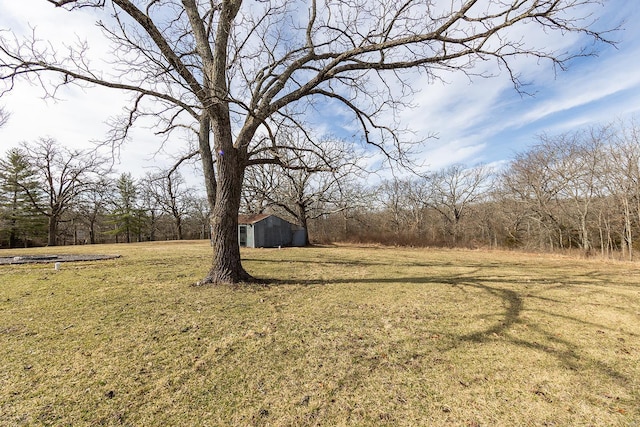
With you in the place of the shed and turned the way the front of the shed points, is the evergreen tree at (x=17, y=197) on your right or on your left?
on your right

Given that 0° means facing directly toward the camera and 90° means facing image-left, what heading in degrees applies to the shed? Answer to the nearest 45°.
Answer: approximately 45°

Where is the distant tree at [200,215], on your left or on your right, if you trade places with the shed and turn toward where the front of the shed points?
on your right

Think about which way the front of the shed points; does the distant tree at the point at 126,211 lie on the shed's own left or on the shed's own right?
on the shed's own right

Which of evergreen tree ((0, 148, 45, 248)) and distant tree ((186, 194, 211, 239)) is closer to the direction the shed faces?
the evergreen tree
